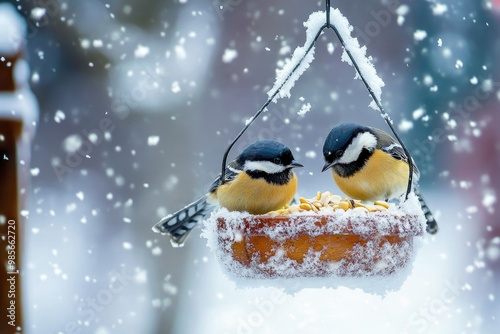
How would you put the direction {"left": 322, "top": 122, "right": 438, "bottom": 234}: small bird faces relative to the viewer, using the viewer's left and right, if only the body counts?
facing the viewer and to the left of the viewer

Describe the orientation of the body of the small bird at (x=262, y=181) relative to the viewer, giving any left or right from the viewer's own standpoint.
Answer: facing to the right of the viewer

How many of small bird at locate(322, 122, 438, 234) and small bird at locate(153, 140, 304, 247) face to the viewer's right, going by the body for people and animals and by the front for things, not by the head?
1
